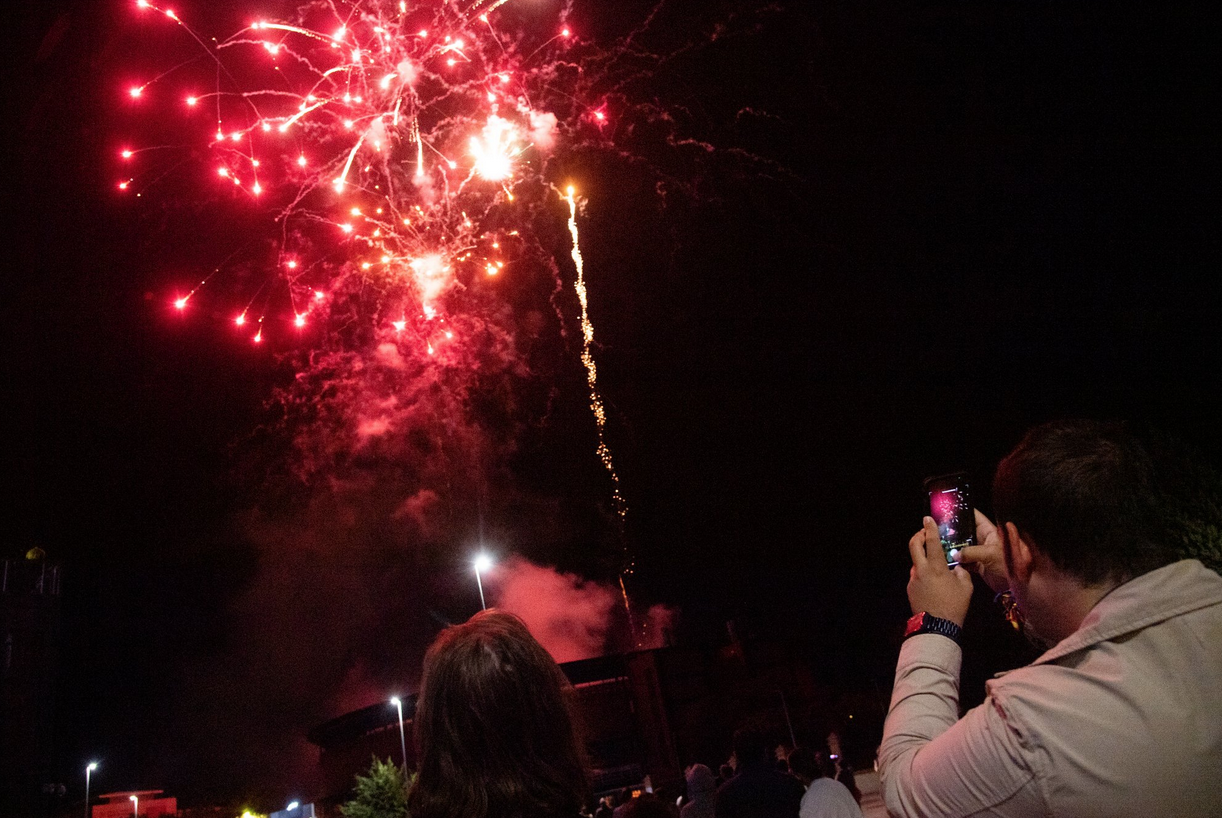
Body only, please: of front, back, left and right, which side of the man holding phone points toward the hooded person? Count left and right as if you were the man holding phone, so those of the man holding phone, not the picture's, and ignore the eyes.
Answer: front

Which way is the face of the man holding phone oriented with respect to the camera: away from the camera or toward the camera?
away from the camera

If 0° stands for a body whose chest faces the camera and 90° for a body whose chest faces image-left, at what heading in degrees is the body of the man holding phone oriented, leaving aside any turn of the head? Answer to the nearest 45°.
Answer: approximately 135°
